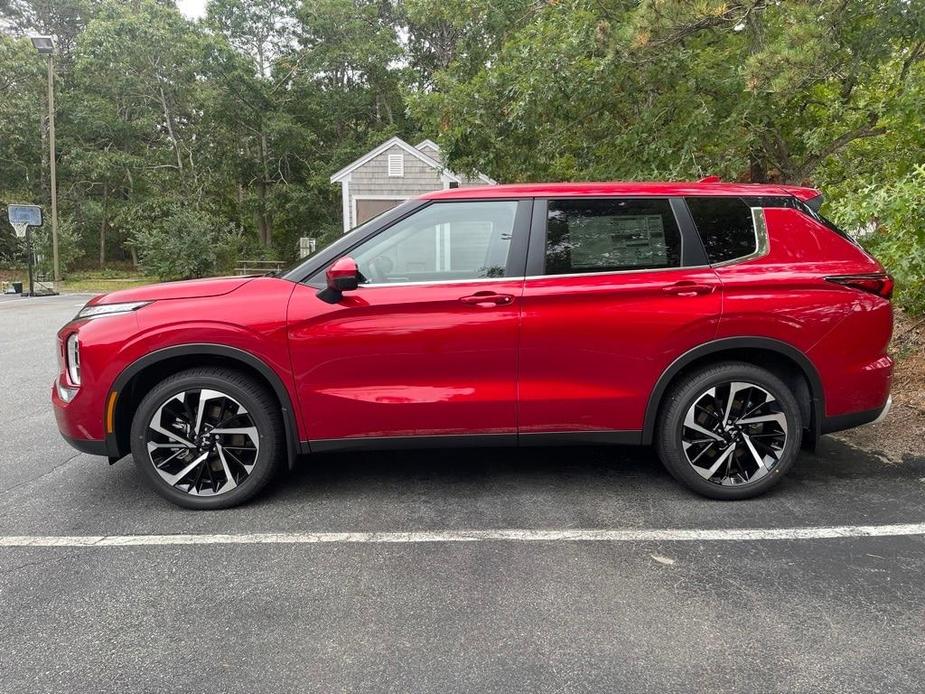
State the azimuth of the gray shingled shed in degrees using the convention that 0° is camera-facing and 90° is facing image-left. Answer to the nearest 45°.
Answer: approximately 0°

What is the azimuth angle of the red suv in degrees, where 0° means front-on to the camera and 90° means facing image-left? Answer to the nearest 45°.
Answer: approximately 90°

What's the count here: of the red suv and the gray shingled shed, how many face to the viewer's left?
1

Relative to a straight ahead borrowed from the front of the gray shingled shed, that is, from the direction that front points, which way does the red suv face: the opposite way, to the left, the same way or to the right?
to the right

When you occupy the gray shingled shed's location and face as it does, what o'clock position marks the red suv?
The red suv is roughly at 12 o'clock from the gray shingled shed.

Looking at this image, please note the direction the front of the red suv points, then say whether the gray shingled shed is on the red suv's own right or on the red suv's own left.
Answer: on the red suv's own right
